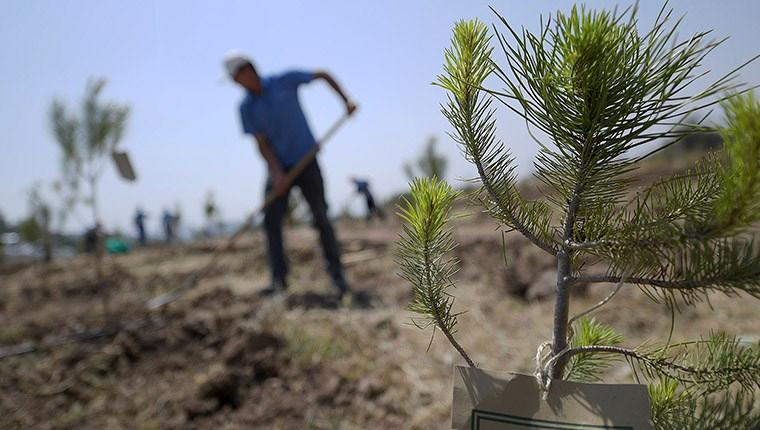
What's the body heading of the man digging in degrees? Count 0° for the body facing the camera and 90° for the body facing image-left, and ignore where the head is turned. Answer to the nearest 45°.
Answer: approximately 45°

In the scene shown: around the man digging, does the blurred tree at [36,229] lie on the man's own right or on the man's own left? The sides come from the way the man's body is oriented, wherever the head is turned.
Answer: on the man's own right

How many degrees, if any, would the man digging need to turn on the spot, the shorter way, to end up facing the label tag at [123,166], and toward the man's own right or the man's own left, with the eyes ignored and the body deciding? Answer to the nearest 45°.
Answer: approximately 90° to the man's own right

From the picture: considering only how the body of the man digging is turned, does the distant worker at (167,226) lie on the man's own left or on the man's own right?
on the man's own right
